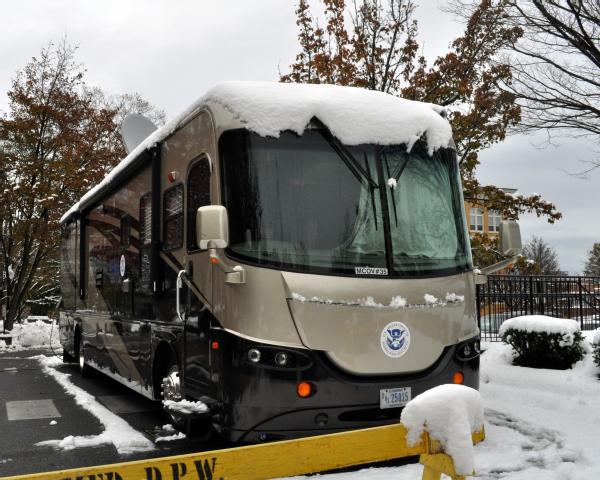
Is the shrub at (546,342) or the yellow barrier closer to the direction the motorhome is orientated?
the yellow barrier

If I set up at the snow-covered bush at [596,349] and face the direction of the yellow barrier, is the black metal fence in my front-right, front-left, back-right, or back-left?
back-right

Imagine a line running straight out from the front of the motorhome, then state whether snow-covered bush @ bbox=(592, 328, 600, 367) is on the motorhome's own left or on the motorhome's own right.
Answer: on the motorhome's own left

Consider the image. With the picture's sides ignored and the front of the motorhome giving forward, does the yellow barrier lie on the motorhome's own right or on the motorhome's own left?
on the motorhome's own right

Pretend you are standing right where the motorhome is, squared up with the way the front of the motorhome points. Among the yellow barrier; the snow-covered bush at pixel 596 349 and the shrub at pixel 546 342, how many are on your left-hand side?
2

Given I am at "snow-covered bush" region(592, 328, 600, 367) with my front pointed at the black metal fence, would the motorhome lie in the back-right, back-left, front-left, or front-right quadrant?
back-left

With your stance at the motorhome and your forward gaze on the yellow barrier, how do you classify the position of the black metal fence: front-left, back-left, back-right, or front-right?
back-left

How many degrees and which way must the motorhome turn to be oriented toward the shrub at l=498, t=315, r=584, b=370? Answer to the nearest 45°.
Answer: approximately 90° to its left

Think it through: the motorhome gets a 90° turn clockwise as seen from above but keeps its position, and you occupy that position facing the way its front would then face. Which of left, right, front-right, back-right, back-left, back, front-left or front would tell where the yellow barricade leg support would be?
front-left

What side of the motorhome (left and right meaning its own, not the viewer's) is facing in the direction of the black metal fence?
left

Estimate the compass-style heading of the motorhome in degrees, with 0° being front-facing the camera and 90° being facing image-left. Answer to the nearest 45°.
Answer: approximately 315°
